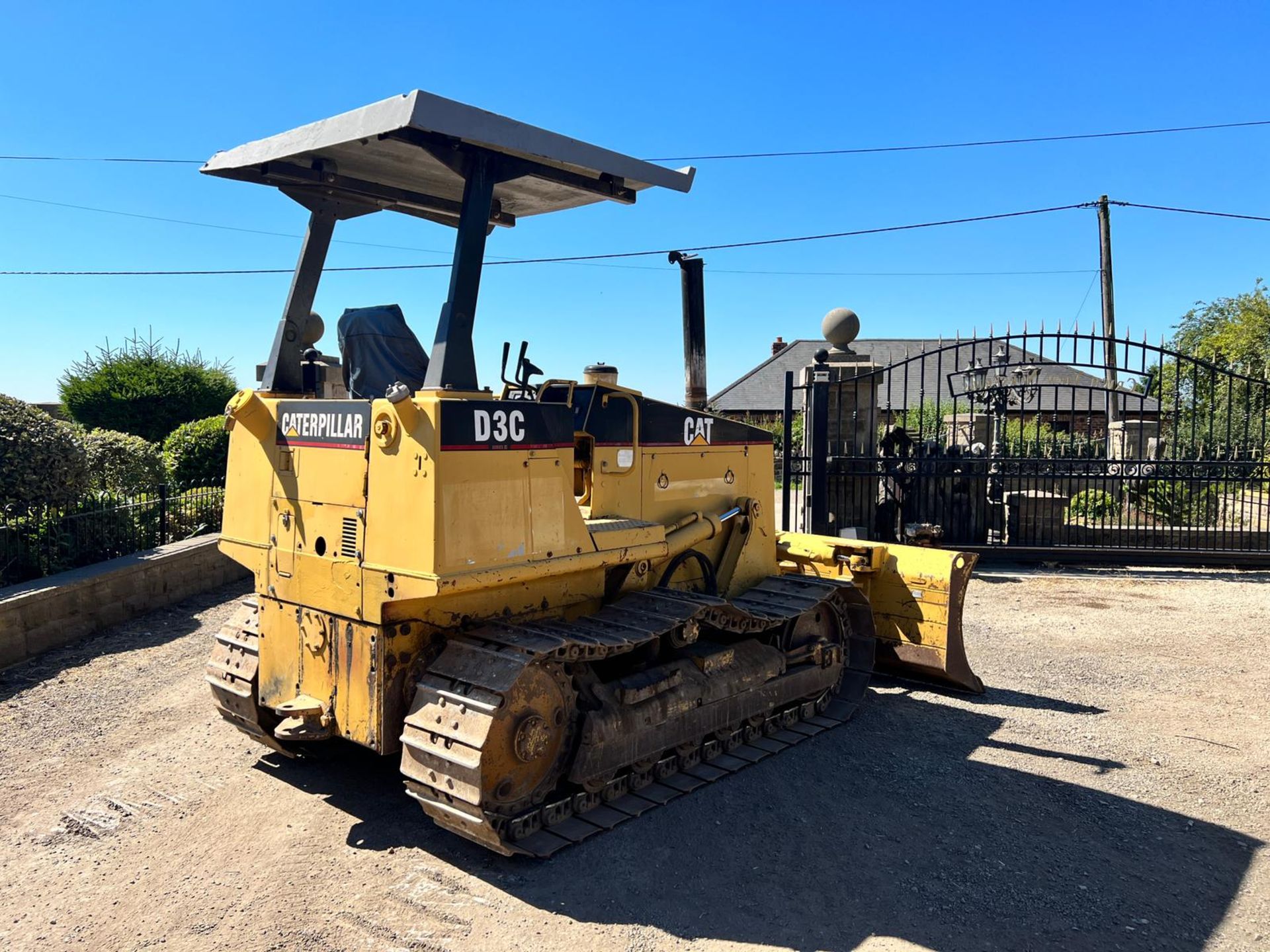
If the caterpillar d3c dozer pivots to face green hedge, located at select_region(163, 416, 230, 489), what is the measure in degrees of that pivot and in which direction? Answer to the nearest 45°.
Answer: approximately 90° to its left

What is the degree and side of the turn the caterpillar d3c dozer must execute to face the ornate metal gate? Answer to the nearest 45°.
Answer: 0° — it already faces it

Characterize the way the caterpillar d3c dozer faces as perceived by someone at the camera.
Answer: facing away from the viewer and to the right of the viewer

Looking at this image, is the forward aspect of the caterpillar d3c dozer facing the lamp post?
yes

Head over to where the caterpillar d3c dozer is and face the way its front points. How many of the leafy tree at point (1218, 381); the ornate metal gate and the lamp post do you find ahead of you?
3

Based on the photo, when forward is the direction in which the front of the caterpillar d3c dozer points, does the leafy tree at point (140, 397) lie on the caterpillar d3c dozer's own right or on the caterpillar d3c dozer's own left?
on the caterpillar d3c dozer's own left

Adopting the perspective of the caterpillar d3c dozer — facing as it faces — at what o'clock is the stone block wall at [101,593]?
The stone block wall is roughly at 9 o'clock from the caterpillar d3c dozer.

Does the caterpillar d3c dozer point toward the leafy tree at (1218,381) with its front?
yes

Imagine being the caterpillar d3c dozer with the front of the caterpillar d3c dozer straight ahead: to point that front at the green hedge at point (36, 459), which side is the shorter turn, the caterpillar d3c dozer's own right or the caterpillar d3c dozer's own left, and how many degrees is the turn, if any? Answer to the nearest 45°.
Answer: approximately 90° to the caterpillar d3c dozer's own left
